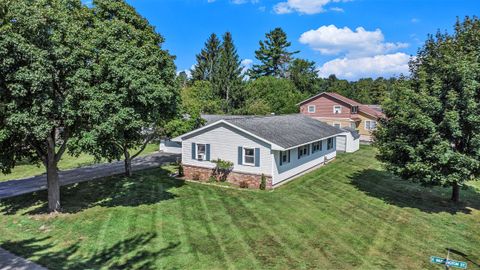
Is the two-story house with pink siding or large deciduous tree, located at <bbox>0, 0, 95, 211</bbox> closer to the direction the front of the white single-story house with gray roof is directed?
the large deciduous tree

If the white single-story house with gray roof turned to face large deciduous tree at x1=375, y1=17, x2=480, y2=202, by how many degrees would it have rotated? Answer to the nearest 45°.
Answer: approximately 90° to its left

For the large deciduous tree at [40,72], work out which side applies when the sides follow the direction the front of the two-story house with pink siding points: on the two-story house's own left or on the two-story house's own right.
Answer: on the two-story house's own right

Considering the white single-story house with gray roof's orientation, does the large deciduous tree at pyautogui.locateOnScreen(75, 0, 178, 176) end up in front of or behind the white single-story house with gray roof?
in front

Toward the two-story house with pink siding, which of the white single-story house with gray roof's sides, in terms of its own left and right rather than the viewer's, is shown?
back

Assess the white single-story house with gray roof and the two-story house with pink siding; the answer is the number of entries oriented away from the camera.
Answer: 0

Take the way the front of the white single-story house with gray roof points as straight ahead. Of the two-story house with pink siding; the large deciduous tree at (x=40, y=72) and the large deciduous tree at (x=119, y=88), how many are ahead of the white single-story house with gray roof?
2

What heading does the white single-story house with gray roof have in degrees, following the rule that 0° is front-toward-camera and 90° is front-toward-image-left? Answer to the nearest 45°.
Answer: approximately 45°

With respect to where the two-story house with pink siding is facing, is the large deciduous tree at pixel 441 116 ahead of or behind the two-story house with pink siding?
ahead
